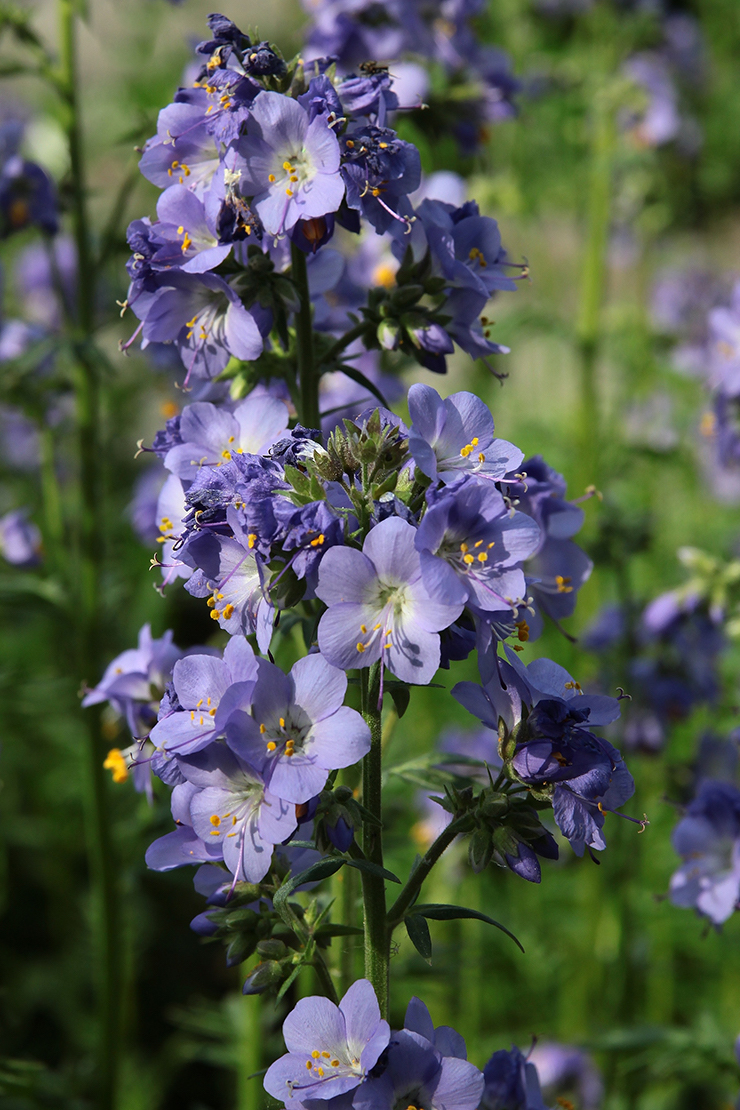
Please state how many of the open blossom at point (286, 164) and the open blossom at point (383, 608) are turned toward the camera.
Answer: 2

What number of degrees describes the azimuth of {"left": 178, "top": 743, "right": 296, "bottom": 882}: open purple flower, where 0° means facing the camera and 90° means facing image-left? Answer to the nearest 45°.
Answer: approximately 45°

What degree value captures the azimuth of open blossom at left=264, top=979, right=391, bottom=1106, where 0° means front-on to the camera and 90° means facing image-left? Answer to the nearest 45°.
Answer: approximately 45°

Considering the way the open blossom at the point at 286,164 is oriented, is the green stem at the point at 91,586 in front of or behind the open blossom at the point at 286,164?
behind
